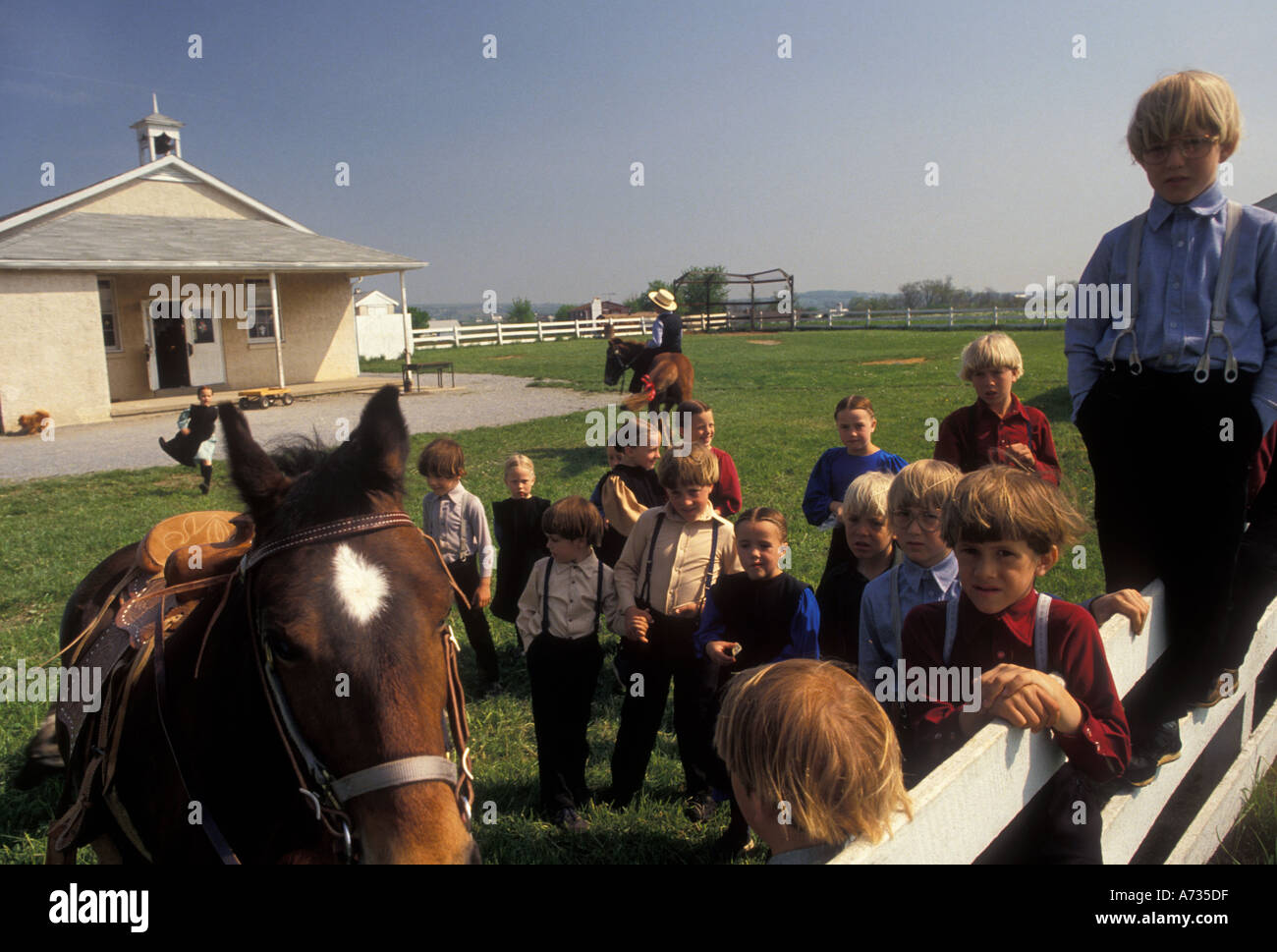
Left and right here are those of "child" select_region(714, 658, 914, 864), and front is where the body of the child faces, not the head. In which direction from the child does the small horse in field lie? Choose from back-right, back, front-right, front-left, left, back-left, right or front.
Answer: front-right

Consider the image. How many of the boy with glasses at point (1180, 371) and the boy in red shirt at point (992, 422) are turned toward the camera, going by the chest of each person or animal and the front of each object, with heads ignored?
2

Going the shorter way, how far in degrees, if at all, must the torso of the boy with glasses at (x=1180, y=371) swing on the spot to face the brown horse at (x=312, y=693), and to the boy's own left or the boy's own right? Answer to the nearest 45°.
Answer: approximately 45° to the boy's own right

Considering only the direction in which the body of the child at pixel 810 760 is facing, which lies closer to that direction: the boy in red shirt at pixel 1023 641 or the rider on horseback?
the rider on horseback

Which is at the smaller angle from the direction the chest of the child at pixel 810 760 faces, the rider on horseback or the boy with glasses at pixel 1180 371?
the rider on horseback

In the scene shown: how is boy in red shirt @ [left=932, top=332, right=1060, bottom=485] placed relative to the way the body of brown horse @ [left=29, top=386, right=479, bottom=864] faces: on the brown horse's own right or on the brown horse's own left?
on the brown horse's own left

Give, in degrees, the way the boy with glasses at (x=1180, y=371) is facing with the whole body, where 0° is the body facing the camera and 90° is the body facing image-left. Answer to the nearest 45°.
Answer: approximately 0°

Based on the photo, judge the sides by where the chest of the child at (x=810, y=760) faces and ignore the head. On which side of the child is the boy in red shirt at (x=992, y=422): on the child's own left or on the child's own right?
on the child's own right
